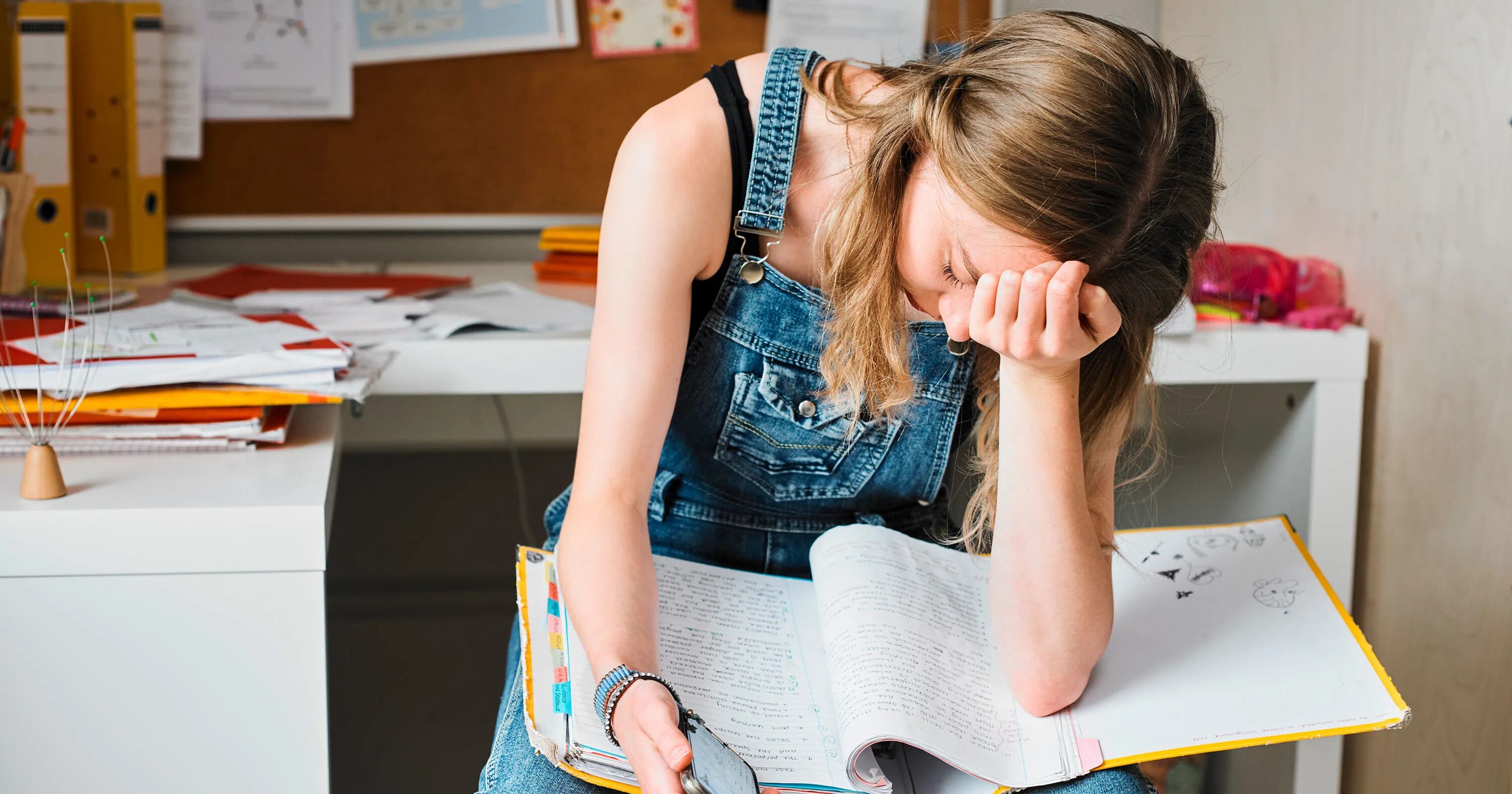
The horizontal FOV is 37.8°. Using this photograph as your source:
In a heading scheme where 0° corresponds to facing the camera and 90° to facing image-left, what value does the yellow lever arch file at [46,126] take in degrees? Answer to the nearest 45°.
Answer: approximately 0°

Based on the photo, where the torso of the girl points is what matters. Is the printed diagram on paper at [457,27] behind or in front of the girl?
behind

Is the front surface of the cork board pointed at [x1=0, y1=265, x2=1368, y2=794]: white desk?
yes
